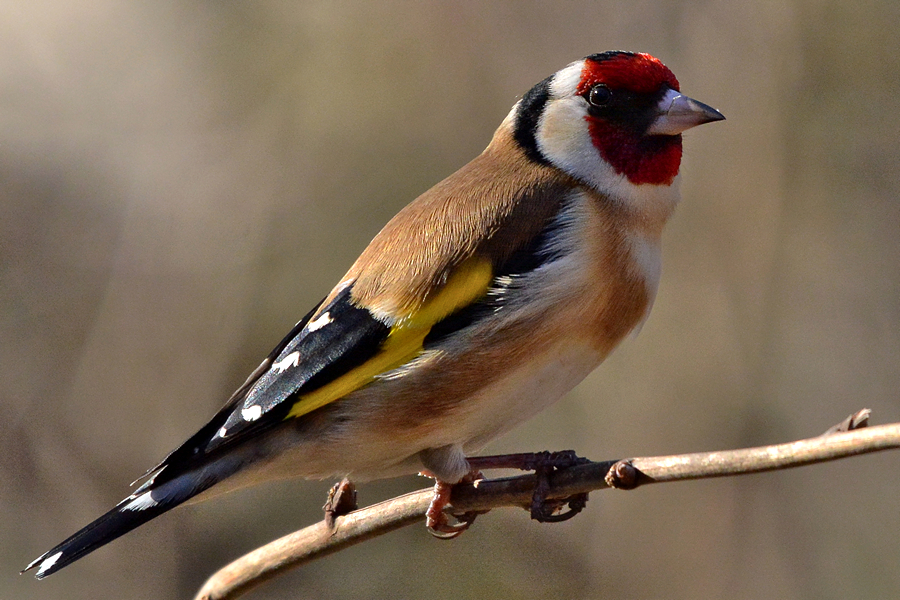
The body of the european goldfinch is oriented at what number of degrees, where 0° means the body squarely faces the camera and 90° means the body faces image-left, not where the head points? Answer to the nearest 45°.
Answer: approximately 270°
